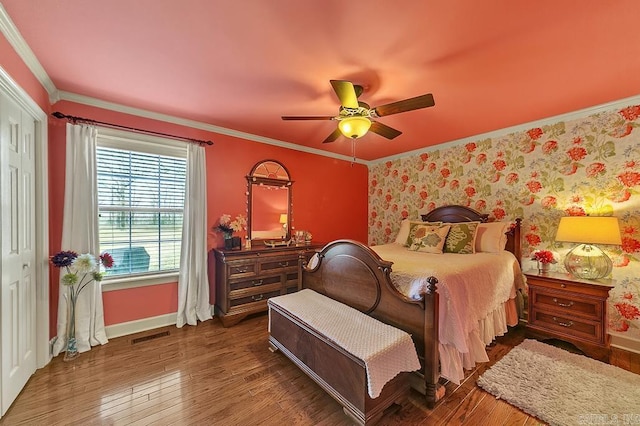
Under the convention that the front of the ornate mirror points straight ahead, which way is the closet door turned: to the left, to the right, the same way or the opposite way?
to the left

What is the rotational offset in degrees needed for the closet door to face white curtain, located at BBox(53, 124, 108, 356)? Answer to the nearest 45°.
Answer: approximately 45° to its left

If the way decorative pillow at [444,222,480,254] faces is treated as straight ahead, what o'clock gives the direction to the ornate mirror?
The ornate mirror is roughly at 1 o'clock from the decorative pillow.

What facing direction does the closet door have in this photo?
to the viewer's right

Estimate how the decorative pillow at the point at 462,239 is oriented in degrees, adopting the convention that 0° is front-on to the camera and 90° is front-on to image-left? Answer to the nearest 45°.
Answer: approximately 45°

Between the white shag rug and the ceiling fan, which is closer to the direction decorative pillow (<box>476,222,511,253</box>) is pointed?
the ceiling fan

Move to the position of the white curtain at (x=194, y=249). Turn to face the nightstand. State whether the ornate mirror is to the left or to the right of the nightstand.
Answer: left

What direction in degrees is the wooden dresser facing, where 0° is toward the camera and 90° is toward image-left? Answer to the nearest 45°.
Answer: approximately 315°
